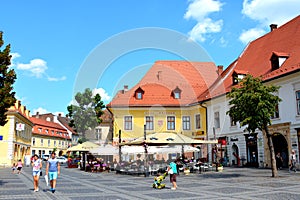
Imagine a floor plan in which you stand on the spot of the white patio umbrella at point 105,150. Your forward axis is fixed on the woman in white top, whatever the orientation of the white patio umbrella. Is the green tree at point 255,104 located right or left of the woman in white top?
left

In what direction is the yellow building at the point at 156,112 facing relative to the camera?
toward the camera

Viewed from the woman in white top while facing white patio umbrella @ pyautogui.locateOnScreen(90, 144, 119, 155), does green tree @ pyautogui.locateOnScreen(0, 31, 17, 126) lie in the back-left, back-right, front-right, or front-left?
front-left

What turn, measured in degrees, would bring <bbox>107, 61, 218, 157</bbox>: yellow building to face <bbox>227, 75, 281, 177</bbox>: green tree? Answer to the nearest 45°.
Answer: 0° — it already faces it

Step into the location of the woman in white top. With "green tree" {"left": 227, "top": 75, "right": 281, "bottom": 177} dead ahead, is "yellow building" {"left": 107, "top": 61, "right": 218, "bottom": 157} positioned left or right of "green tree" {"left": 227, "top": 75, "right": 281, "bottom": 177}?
left

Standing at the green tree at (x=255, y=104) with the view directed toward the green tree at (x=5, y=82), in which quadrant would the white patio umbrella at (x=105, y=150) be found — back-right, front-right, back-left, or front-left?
front-right

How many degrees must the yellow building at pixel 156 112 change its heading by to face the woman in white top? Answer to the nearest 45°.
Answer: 0° — it already faces them

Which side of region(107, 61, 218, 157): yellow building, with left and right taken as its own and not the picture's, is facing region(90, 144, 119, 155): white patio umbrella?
front
